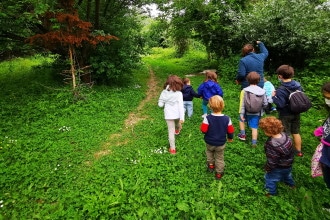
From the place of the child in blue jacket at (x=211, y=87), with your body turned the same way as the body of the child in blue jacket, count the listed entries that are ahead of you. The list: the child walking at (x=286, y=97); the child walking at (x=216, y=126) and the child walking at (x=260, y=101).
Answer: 0

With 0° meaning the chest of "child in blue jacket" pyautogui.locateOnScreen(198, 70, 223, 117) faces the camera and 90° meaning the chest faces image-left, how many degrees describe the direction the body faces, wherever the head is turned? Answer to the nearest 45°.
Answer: approximately 180°

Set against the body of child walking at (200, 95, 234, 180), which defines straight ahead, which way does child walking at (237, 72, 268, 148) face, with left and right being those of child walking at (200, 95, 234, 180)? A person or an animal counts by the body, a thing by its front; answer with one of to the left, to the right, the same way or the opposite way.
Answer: the same way

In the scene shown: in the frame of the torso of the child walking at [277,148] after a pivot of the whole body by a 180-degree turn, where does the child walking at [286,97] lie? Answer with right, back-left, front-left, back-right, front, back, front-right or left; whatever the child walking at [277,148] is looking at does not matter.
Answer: back-left

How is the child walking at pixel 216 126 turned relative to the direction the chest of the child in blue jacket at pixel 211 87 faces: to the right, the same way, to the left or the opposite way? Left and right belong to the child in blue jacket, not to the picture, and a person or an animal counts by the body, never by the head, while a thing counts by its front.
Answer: the same way

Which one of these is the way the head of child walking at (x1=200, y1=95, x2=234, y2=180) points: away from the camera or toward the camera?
away from the camera

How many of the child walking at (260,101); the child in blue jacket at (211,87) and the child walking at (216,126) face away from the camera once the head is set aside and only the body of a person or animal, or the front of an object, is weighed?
3

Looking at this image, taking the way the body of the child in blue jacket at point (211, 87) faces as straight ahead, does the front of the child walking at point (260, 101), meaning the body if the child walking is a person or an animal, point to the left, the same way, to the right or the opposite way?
the same way

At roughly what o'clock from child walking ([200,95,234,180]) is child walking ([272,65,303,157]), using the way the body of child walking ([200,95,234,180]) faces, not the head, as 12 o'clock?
child walking ([272,65,303,157]) is roughly at 2 o'clock from child walking ([200,95,234,180]).

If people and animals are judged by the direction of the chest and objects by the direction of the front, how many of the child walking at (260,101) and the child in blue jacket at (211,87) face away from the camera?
2

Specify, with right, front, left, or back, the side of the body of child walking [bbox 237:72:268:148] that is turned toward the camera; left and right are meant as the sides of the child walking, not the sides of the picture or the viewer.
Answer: back

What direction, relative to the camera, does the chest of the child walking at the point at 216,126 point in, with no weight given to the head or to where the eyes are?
away from the camera

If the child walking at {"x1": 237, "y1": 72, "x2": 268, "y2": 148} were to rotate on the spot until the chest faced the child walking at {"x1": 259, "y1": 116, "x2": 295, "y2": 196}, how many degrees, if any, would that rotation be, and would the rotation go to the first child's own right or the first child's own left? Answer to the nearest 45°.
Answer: approximately 180°

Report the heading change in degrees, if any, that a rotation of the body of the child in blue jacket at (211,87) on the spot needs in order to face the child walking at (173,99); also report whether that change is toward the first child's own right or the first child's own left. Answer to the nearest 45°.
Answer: approximately 135° to the first child's own left

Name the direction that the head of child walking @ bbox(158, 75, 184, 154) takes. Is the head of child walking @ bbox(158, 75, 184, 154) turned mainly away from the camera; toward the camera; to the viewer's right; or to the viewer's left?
away from the camera

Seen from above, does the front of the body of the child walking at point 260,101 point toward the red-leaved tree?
no
